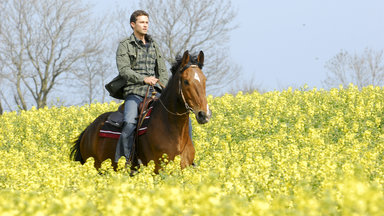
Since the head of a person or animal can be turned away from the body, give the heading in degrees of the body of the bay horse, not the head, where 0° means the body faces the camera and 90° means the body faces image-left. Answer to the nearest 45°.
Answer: approximately 315°

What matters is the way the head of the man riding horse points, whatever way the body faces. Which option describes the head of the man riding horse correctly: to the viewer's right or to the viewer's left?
to the viewer's right

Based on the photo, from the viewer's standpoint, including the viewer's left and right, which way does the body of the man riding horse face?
facing the viewer and to the right of the viewer
